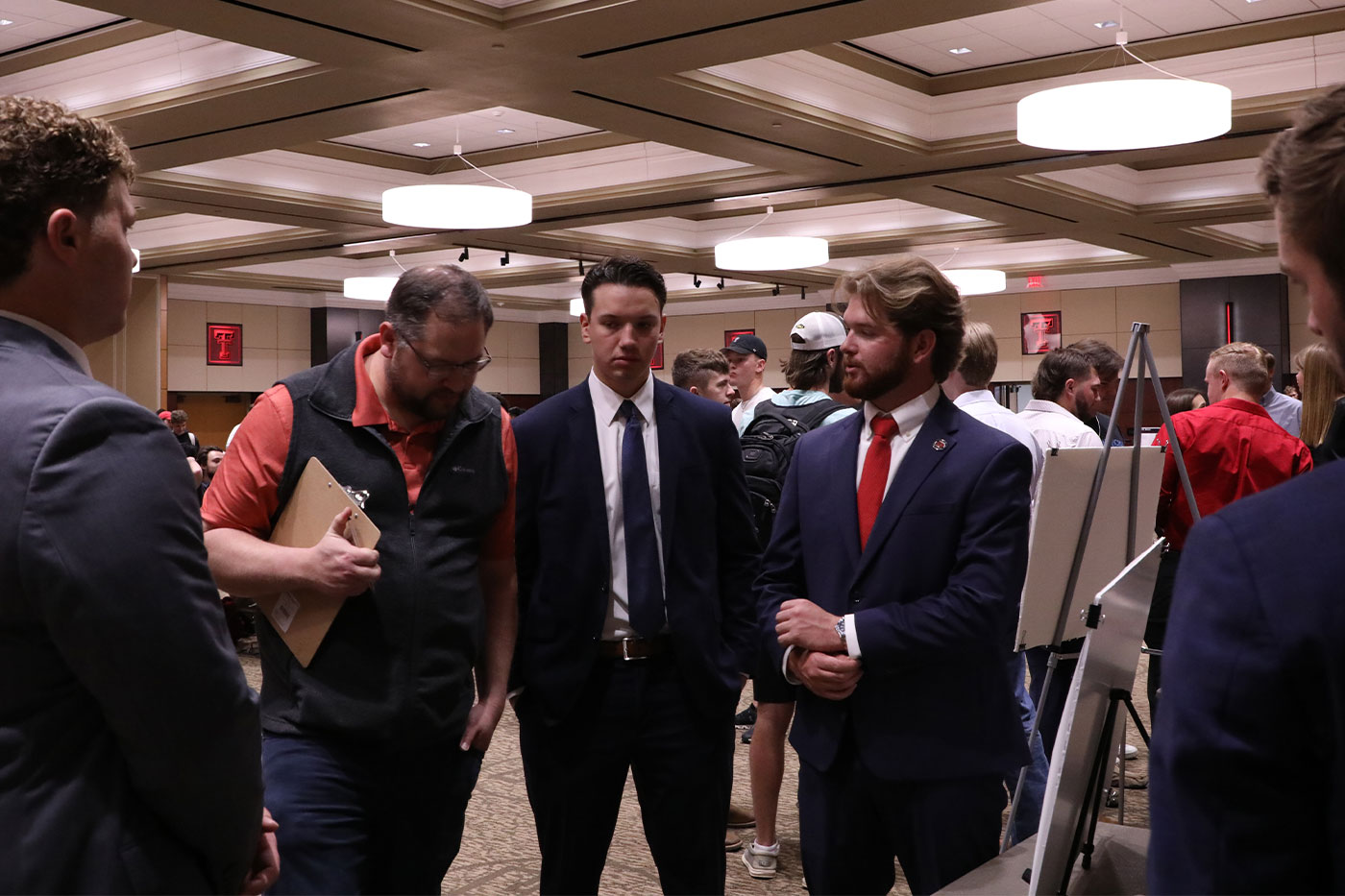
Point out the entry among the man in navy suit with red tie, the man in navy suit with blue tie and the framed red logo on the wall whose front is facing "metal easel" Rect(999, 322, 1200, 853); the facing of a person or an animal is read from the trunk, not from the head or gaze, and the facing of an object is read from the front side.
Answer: the framed red logo on the wall

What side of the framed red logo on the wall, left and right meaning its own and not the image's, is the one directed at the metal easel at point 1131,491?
front

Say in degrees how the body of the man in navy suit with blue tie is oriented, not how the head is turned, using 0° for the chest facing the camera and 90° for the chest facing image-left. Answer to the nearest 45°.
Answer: approximately 0°

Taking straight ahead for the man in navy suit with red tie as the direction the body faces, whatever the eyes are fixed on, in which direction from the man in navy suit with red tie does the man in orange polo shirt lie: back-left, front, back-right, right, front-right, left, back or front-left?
front-right

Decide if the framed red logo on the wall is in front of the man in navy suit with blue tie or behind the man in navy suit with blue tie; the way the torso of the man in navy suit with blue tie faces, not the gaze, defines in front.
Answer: behind

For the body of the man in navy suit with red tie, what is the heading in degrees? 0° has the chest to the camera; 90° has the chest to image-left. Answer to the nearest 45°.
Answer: approximately 45°
